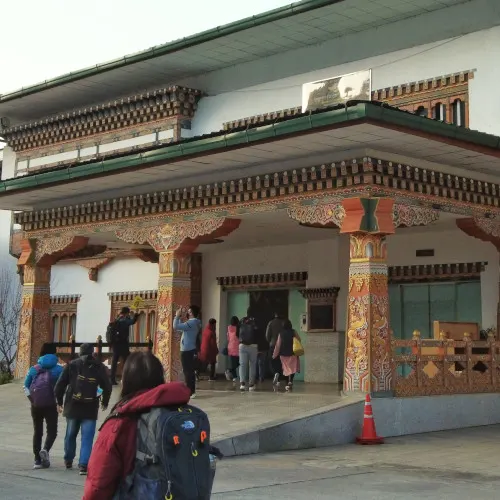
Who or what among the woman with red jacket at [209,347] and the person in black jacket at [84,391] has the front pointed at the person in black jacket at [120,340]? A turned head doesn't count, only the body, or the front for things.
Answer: the person in black jacket at [84,391]

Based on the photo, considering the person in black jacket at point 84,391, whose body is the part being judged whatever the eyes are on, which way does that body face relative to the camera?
away from the camera

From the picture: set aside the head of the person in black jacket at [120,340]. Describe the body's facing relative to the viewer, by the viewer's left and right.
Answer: facing away from the viewer and to the right of the viewer

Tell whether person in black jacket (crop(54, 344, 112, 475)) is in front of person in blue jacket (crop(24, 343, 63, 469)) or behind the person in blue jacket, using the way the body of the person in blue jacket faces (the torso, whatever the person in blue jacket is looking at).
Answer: behind

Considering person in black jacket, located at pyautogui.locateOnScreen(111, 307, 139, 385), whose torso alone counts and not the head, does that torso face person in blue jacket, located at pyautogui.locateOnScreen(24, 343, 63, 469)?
no

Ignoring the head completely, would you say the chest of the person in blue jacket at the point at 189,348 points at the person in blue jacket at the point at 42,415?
no

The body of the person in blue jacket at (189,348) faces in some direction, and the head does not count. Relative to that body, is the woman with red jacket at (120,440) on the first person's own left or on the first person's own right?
on the first person's own left

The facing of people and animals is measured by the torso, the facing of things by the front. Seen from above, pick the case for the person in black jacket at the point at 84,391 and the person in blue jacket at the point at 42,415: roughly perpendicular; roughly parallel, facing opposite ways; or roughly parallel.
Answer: roughly parallel

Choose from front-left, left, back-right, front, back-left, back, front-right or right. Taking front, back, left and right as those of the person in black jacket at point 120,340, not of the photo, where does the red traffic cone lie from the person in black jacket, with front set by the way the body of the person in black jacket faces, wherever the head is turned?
right

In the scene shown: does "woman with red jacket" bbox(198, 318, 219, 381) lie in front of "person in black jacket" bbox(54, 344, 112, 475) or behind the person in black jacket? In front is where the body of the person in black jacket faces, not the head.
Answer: in front

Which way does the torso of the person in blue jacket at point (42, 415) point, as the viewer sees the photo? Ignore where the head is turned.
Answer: away from the camera

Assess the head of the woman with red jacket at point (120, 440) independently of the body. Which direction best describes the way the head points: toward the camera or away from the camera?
away from the camera

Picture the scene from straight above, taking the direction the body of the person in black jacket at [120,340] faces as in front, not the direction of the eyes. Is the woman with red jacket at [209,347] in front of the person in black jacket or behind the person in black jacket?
in front

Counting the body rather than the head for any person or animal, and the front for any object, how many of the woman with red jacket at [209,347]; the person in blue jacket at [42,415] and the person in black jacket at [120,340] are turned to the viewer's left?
0

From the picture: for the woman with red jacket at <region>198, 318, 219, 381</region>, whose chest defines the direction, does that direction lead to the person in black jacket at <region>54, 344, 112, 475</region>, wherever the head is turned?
no

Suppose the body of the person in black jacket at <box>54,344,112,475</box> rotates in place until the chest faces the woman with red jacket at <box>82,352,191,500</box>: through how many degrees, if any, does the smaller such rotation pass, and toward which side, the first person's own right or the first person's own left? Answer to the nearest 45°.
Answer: approximately 180°
